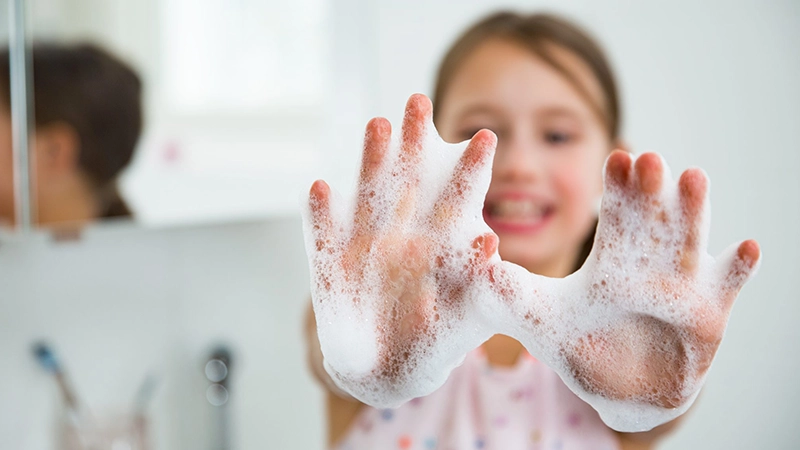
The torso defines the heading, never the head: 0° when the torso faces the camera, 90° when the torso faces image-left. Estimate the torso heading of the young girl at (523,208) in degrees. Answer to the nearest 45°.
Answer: approximately 0°
